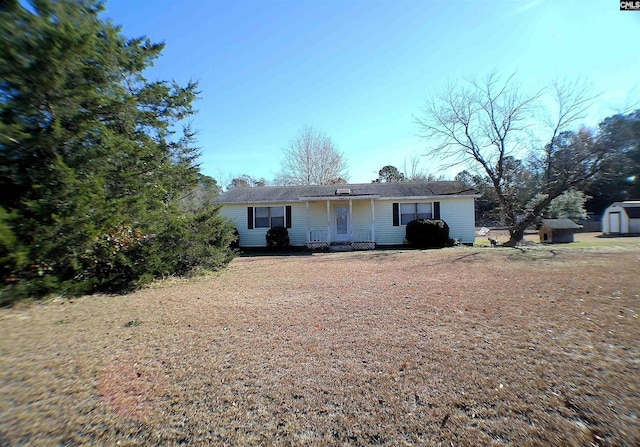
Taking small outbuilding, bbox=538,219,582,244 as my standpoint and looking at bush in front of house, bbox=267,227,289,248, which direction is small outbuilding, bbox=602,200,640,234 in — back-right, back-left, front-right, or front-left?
back-right

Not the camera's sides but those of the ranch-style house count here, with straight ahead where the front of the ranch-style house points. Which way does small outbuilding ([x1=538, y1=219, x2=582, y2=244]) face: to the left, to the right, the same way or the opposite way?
to the right

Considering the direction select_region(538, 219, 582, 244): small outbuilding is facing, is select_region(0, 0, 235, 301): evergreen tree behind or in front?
in front

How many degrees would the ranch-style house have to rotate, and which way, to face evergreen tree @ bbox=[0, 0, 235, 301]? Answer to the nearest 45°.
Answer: approximately 45° to its right

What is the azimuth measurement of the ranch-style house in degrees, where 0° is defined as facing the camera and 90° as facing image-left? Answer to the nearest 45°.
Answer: approximately 0°

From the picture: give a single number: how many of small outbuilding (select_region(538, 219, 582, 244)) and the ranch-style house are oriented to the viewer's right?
0

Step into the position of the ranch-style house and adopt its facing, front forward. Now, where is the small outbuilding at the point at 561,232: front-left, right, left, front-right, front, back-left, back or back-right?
left

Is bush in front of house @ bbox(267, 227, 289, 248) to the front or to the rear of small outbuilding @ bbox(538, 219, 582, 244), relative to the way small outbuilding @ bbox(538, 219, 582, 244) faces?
to the front

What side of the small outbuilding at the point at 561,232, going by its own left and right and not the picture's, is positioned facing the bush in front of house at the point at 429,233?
front

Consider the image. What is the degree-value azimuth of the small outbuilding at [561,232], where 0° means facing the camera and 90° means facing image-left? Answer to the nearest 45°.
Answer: approximately 45°

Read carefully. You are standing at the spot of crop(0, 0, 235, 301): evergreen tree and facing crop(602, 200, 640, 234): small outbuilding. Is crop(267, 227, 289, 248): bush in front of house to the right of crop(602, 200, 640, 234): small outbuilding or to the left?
left
